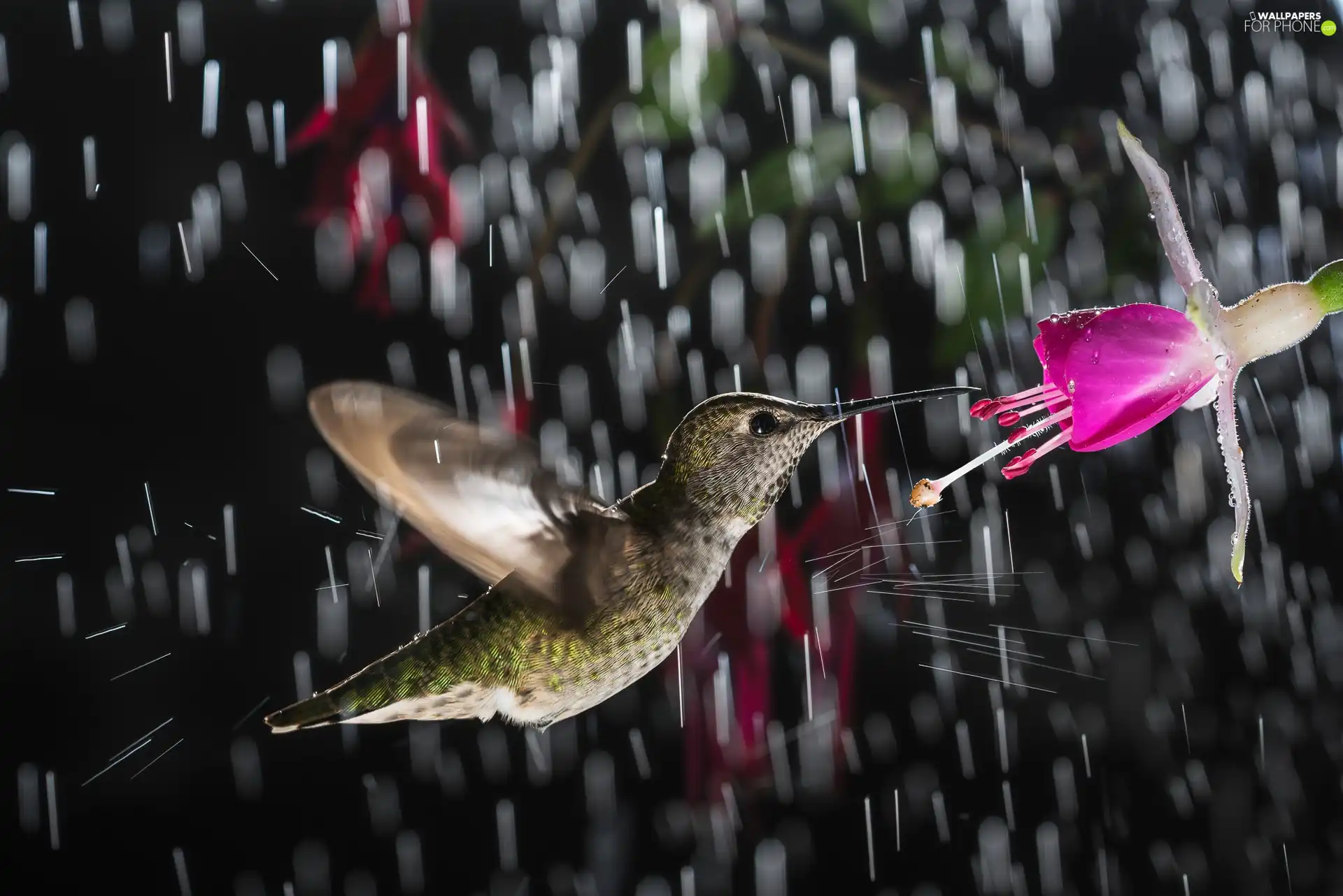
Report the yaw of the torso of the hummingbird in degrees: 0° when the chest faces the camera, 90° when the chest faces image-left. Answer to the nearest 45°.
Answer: approximately 270°
